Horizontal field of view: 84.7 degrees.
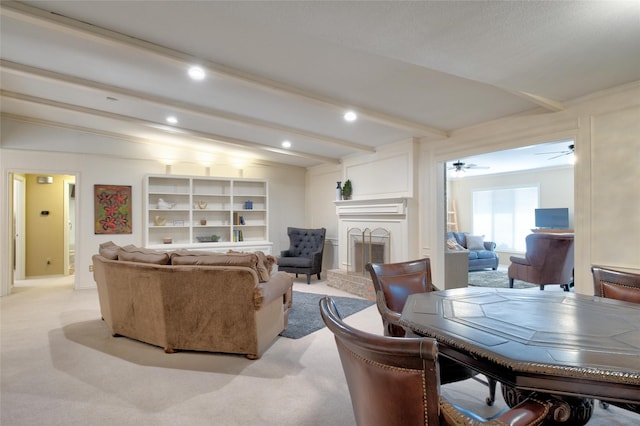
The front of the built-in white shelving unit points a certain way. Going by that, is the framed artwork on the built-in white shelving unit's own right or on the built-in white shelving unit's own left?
on the built-in white shelving unit's own right

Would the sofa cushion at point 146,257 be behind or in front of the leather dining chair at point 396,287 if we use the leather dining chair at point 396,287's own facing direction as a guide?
behind

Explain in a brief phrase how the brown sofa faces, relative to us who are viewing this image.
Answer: facing away from the viewer and to the right of the viewer

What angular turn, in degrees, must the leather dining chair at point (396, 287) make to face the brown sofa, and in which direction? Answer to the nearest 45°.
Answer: approximately 135° to its right

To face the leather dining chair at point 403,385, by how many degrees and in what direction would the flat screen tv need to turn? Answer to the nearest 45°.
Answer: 0° — it already faces it

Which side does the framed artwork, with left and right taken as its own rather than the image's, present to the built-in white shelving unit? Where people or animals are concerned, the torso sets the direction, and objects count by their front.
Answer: left

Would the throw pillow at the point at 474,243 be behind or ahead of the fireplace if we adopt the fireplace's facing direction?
behind

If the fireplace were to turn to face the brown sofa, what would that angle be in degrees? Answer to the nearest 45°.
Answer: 0° — it already faces it

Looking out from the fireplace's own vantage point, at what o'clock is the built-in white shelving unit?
The built-in white shelving unit is roughly at 2 o'clock from the fireplace.
